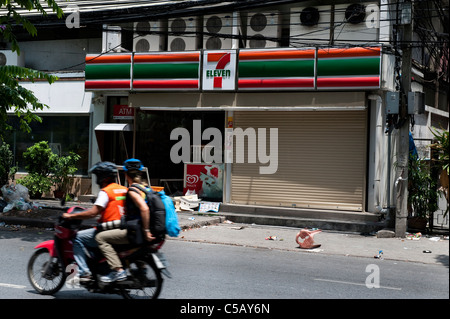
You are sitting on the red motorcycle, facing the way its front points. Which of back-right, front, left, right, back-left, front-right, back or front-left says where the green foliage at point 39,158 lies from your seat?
right

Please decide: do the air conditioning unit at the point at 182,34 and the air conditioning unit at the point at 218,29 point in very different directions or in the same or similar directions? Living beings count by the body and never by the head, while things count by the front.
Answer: same or similar directions

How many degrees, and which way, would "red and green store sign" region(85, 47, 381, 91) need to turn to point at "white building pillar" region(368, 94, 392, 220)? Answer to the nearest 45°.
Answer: approximately 90° to its left

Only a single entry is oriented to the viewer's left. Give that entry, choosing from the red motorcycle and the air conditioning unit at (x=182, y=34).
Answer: the red motorcycle

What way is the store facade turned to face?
toward the camera

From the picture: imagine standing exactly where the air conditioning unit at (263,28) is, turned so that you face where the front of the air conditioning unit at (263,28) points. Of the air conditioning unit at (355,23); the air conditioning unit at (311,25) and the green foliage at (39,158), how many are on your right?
1

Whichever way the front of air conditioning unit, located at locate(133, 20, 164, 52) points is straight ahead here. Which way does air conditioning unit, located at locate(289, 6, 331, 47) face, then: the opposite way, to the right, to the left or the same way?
the same way

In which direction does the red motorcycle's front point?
to the viewer's left

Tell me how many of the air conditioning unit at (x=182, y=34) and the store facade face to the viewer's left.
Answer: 0

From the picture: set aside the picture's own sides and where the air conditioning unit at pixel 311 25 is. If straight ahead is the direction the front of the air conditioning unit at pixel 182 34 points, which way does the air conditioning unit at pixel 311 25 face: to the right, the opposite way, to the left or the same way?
the same way

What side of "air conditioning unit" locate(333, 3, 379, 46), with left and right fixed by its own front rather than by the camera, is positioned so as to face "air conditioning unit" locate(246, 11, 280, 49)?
right

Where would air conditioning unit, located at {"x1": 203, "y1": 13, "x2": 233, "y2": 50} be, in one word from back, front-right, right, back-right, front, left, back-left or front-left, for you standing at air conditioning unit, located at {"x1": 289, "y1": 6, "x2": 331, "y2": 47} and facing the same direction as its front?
right

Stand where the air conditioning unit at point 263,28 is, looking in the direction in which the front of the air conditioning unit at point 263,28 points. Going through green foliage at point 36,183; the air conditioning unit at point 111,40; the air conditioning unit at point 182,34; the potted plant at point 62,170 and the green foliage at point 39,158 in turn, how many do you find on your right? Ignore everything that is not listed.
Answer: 5

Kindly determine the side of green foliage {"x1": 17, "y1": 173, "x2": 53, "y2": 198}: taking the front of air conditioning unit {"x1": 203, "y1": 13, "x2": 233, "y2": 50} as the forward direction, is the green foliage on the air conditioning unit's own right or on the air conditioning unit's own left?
on the air conditioning unit's own right

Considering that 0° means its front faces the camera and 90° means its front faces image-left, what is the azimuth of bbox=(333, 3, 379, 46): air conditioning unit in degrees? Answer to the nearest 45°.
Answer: approximately 0°

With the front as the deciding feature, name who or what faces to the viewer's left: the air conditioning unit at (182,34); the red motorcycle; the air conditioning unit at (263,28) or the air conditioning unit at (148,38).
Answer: the red motorcycle

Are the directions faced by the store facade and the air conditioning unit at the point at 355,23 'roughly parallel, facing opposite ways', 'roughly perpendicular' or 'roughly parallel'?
roughly parallel
